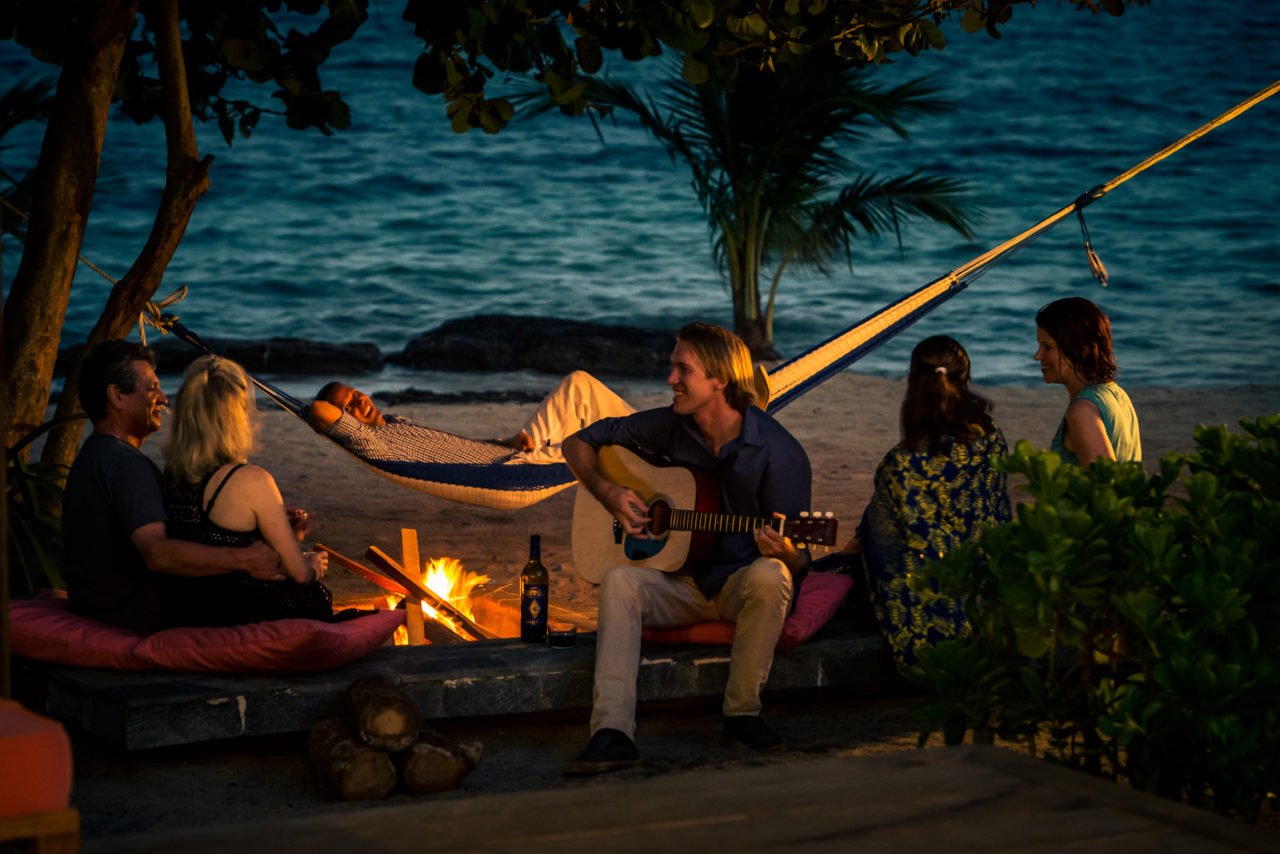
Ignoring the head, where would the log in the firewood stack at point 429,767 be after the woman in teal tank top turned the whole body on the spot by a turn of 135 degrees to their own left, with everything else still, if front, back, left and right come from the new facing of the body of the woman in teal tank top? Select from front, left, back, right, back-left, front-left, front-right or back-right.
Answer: right

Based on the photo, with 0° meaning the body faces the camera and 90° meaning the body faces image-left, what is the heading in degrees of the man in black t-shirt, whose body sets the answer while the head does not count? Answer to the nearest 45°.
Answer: approximately 270°

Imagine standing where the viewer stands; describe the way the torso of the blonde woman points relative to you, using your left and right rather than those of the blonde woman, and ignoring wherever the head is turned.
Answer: facing away from the viewer and to the right of the viewer

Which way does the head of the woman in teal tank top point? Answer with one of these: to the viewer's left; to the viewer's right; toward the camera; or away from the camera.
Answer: to the viewer's left

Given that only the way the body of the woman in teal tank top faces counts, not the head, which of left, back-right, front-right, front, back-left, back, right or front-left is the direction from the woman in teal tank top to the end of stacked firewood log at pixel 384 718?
front-left

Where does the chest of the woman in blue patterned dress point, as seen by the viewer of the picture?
away from the camera

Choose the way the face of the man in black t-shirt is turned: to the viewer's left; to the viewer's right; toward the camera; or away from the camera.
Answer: to the viewer's right

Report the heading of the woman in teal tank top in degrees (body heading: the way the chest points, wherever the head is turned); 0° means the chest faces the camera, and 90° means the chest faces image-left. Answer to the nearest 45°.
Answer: approximately 90°

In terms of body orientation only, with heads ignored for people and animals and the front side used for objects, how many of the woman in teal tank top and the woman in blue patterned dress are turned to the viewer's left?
1

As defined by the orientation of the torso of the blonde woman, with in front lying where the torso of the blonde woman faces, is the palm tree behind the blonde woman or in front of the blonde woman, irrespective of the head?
in front

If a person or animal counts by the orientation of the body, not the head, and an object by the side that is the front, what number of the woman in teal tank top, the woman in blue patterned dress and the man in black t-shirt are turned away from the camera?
1

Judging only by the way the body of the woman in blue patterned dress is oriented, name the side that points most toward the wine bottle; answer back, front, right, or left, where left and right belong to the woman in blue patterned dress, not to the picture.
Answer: left

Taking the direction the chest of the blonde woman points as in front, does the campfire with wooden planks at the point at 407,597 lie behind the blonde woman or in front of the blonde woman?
in front

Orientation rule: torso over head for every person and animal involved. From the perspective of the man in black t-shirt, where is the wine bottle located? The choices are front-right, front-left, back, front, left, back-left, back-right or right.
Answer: front

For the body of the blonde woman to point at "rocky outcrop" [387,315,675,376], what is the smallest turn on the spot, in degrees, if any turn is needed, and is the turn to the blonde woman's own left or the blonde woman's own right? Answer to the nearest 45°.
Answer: approximately 45° to the blonde woman's own left

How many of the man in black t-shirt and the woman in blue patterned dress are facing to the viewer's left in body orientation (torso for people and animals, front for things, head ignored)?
0
